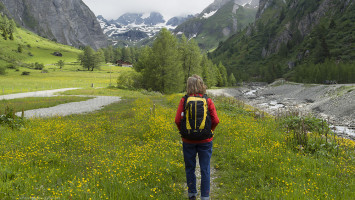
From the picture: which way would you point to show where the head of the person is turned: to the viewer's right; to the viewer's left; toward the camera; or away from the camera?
away from the camera

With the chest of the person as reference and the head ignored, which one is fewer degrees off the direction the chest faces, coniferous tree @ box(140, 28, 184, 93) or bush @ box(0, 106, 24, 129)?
the coniferous tree

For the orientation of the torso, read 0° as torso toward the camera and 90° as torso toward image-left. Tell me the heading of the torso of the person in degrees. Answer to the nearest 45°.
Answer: approximately 180°

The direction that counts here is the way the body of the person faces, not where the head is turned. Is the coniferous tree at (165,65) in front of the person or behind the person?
in front

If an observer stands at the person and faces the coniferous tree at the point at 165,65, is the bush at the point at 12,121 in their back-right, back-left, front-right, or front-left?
front-left

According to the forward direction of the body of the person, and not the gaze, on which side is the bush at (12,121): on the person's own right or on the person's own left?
on the person's own left
